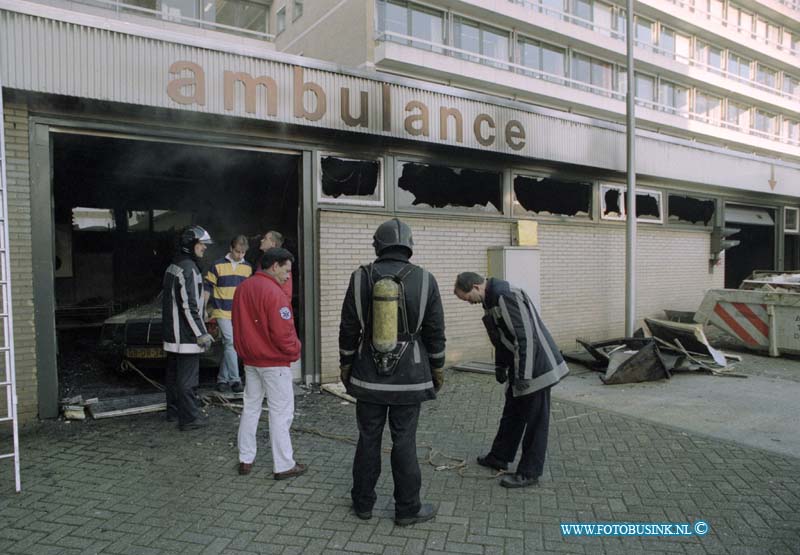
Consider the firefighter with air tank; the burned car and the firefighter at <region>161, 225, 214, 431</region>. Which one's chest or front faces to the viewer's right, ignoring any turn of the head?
the firefighter

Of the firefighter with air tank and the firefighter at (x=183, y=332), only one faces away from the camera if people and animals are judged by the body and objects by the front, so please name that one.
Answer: the firefighter with air tank

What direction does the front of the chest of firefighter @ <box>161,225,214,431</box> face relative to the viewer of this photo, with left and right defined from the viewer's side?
facing to the right of the viewer

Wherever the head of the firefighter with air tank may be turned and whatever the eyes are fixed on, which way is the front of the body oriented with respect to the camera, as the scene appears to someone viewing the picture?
away from the camera

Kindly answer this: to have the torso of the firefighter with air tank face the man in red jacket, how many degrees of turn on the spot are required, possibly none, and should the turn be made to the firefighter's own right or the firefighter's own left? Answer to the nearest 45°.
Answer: approximately 45° to the firefighter's own left

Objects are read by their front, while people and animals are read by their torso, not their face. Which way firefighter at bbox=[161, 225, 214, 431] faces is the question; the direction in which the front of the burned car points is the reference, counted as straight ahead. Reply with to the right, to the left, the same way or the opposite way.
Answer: to the left

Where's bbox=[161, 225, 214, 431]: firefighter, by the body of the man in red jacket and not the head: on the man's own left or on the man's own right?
on the man's own left

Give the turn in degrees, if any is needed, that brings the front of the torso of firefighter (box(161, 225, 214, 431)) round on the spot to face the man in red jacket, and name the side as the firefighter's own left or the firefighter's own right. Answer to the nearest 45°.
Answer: approximately 45° to the firefighter's own right

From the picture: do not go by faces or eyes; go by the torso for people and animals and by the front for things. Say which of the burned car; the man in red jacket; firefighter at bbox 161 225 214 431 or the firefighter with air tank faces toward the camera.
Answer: the burned car

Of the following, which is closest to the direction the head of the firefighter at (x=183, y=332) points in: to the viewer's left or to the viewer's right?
to the viewer's right
